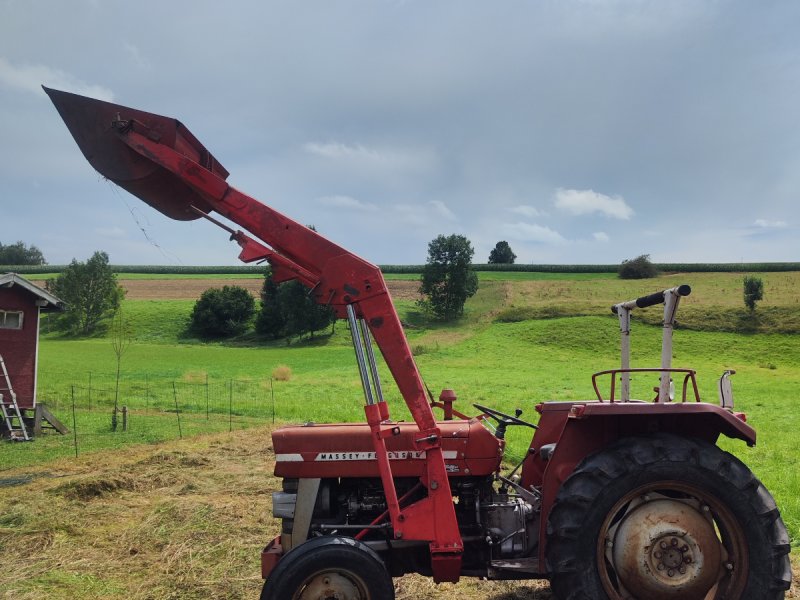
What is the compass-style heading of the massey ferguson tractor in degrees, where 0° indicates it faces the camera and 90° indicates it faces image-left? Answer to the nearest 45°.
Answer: approximately 90°

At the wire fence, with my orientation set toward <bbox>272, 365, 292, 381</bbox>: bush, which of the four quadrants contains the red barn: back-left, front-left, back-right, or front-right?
back-left

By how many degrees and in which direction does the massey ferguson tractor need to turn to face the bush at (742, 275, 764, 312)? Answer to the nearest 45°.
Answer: approximately 135° to its right

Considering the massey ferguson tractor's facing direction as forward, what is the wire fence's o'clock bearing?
The wire fence is roughly at 2 o'clock from the massey ferguson tractor.

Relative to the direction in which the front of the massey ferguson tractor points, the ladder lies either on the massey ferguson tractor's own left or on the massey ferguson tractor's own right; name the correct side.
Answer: on the massey ferguson tractor's own right

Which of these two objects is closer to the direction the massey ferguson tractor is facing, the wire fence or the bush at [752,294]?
the wire fence

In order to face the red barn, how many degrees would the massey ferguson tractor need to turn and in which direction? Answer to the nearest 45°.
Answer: approximately 45° to its right

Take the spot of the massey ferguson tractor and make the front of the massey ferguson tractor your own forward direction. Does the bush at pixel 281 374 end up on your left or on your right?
on your right
